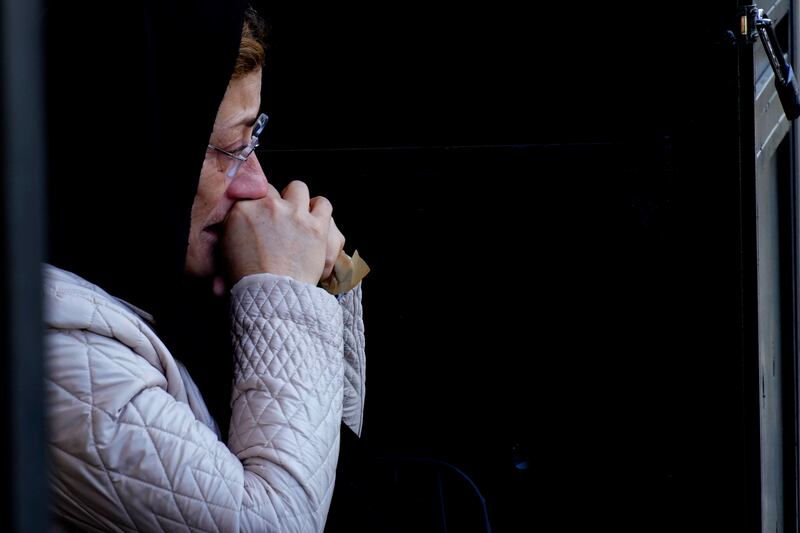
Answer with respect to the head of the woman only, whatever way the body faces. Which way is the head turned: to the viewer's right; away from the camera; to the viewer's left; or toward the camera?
to the viewer's right

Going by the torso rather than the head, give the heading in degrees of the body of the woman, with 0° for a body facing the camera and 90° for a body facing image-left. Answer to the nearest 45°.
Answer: approximately 270°
